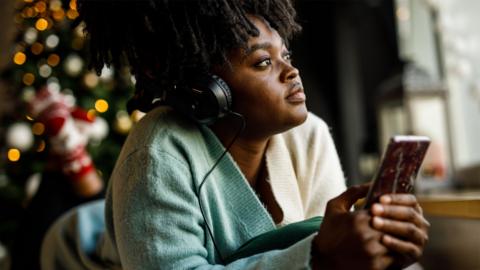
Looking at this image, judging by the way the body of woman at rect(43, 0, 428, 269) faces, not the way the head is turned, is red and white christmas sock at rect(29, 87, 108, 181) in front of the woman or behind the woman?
behind

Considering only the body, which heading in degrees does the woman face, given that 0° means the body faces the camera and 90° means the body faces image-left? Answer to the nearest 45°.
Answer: approximately 315°

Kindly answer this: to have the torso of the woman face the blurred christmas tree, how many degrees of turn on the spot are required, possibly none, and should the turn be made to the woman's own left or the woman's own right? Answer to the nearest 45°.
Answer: approximately 180°

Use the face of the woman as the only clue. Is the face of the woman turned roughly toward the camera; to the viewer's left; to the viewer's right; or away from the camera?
to the viewer's right
